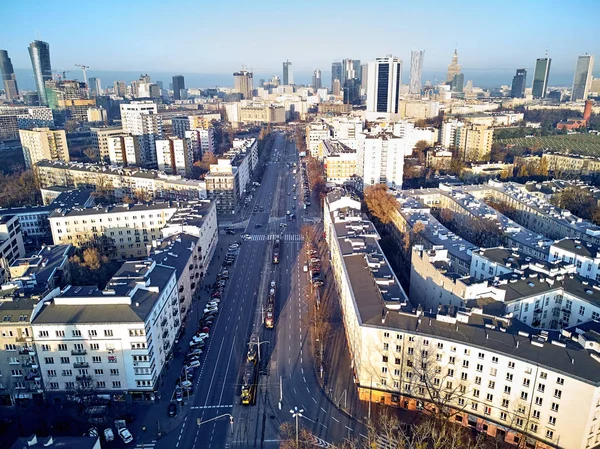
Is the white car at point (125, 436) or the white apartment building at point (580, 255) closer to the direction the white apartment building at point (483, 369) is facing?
the white car

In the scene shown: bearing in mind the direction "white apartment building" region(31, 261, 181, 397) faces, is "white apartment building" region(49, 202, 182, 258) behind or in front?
behind

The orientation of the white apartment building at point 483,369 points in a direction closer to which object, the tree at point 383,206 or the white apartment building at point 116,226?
the white apartment building

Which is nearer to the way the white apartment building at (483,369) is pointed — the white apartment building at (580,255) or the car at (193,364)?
the car

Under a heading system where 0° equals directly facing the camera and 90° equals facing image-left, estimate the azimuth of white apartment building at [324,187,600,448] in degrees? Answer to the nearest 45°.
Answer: approximately 45°

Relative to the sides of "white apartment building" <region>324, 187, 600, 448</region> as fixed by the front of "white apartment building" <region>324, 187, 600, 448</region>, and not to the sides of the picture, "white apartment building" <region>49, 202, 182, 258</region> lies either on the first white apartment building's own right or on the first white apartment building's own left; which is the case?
on the first white apartment building's own right

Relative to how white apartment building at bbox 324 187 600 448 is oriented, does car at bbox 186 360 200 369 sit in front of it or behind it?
in front

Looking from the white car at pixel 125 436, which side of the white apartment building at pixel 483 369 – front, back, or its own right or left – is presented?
front
